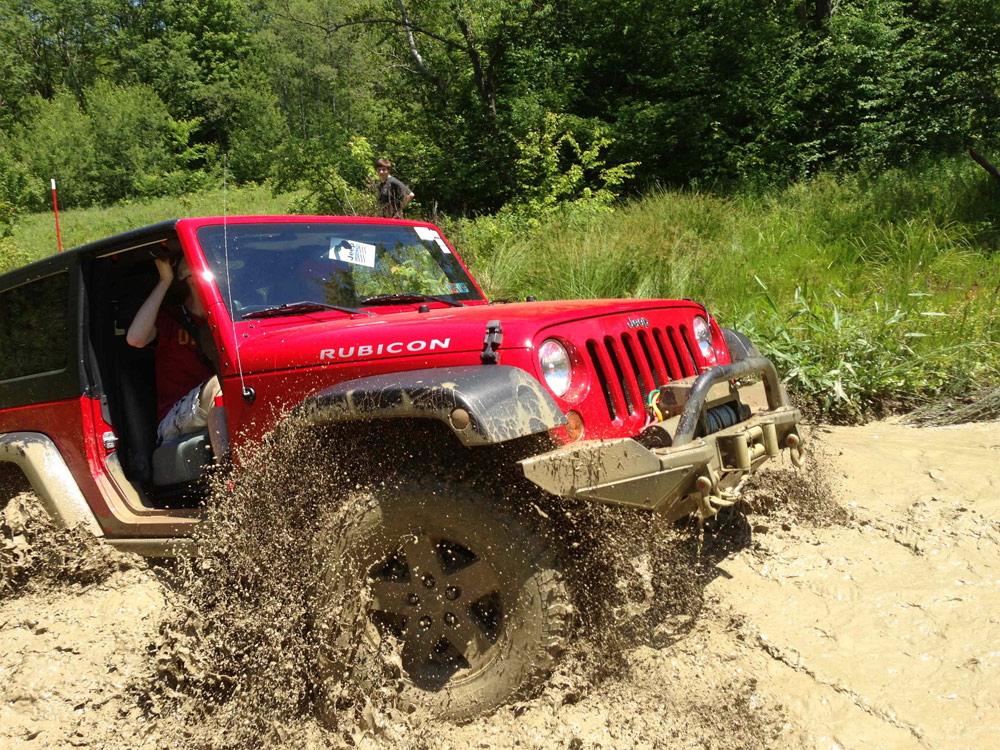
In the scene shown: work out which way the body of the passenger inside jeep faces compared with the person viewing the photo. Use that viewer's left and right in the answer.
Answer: facing the viewer and to the right of the viewer
